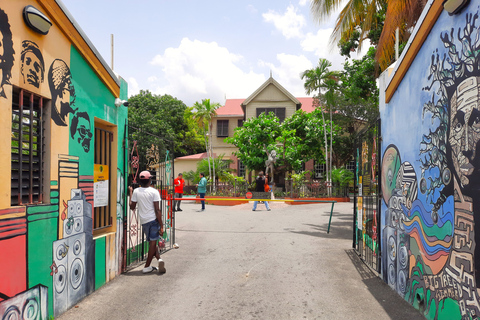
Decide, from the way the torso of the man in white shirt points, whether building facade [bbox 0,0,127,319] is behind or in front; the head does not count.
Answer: behind

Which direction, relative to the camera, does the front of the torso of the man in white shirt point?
away from the camera

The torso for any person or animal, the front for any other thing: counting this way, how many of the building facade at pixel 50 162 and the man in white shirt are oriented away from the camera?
1

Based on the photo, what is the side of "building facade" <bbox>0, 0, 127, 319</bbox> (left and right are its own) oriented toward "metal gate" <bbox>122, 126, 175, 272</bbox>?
left

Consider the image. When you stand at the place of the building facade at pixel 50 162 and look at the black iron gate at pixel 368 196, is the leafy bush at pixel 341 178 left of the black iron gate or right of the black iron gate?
left

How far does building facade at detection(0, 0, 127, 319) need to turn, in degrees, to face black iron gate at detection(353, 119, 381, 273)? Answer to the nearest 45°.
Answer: approximately 45° to its left

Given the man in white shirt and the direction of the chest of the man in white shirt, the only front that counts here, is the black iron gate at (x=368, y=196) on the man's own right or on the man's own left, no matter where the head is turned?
on the man's own right

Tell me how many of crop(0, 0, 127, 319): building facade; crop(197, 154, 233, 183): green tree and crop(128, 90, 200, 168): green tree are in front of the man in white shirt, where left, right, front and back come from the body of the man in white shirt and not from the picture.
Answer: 2

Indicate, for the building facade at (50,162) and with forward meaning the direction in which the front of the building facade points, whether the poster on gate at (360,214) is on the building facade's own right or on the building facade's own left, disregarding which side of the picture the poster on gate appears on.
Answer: on the building facade's own left

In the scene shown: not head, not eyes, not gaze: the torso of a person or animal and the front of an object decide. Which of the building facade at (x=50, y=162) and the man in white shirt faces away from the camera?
the man in white shirt

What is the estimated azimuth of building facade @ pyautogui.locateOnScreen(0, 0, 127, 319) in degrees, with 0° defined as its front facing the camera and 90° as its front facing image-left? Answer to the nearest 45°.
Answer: approximately 315°
